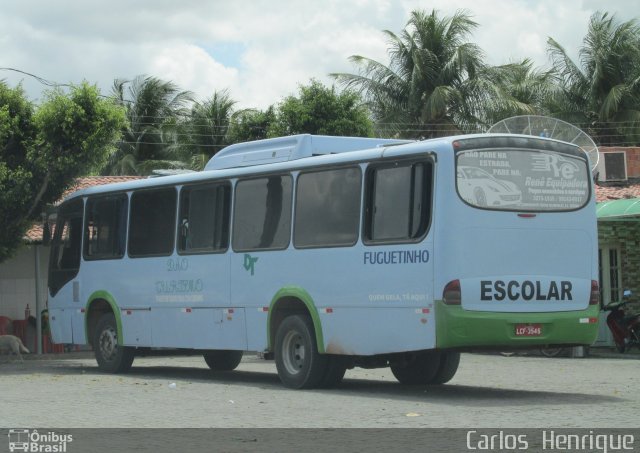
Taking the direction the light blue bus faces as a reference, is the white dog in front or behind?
in front

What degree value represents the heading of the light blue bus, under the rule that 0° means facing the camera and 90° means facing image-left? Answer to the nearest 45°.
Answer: approximately 135°

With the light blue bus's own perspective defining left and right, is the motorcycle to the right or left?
on its right

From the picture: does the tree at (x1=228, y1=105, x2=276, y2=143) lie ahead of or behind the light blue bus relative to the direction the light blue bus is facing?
ahead

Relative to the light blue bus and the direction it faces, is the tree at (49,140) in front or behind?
in front

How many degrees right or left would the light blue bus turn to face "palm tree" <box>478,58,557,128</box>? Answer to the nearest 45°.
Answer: approximately 45° to its right

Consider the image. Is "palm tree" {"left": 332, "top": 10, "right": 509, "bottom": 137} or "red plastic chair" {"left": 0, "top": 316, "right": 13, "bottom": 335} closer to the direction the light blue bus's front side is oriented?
the red plastic chair
